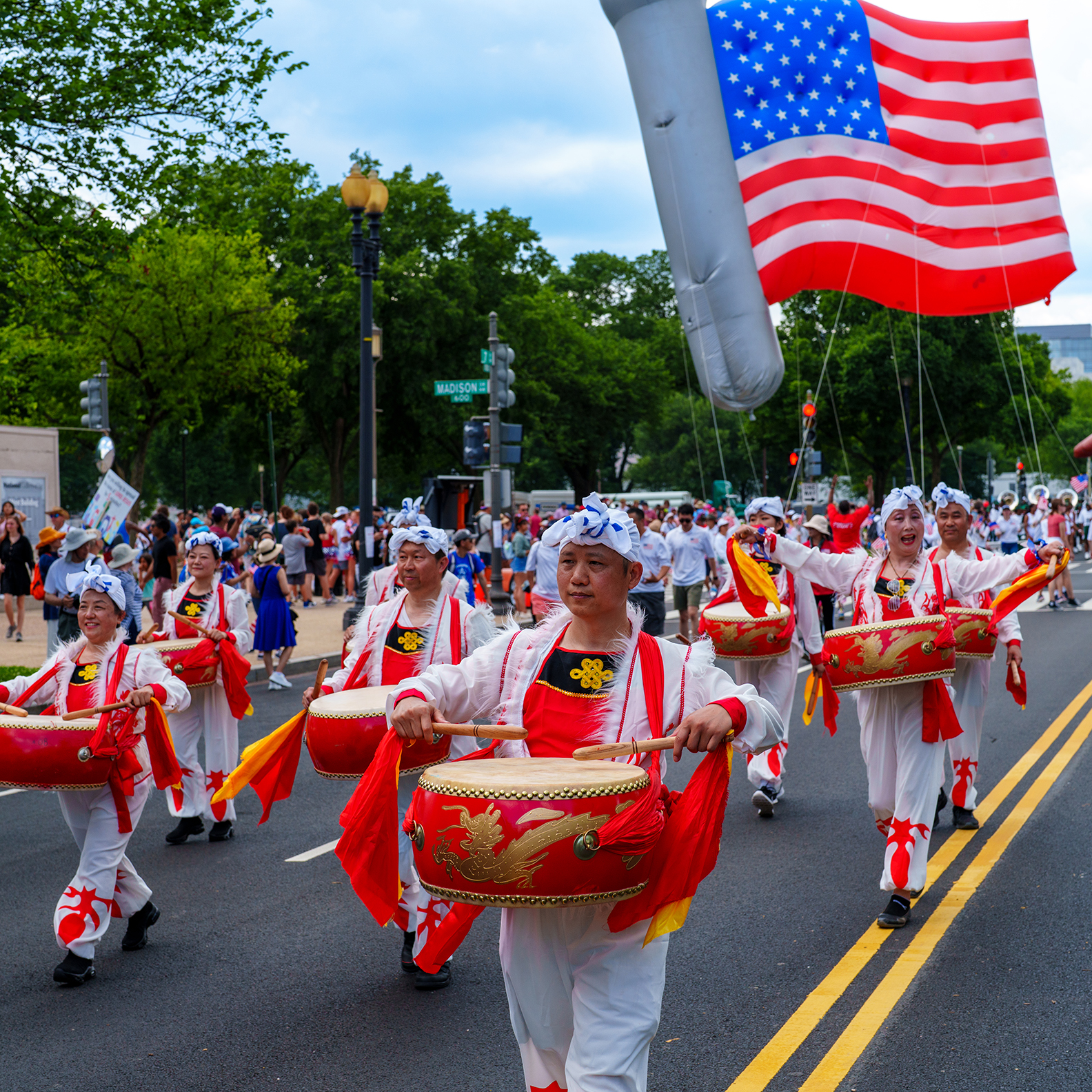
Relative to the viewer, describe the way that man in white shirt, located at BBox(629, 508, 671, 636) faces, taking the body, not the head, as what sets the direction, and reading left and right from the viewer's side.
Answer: facing the viewer and to the left of the viewer

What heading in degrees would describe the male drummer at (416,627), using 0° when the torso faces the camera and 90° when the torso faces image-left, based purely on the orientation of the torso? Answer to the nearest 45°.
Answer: approximately 45°

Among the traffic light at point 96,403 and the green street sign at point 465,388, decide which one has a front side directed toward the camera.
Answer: the green street sign

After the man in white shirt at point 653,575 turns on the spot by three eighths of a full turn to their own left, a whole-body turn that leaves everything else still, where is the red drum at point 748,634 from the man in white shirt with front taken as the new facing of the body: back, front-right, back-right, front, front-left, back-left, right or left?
right

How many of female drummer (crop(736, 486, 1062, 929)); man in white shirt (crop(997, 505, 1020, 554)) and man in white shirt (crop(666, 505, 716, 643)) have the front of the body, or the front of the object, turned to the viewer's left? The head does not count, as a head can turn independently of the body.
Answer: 0

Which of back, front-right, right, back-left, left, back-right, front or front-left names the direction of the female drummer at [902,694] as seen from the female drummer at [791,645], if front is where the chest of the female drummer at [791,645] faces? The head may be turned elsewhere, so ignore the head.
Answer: front-left

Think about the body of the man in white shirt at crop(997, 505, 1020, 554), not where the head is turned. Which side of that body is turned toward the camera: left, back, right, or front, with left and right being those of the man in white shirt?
front

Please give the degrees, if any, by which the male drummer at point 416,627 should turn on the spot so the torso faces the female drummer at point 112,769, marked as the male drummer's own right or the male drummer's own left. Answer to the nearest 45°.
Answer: approximately 45° to the male drummer's own right

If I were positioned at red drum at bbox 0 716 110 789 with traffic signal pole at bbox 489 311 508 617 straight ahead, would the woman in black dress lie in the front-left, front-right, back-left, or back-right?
front-left

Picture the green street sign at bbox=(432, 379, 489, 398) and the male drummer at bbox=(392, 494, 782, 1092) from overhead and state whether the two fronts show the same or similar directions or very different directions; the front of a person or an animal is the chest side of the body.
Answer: same or similar directions

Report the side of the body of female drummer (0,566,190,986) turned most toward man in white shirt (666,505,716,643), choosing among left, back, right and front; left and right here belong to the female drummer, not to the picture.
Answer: back

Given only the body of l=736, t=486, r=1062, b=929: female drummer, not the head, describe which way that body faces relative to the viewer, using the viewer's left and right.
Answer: facing the viewer

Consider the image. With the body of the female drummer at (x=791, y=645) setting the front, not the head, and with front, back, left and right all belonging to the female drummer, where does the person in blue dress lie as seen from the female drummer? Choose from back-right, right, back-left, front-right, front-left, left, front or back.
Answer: right

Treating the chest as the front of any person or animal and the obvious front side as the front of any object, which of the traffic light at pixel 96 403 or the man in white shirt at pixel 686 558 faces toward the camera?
the man in white shirt

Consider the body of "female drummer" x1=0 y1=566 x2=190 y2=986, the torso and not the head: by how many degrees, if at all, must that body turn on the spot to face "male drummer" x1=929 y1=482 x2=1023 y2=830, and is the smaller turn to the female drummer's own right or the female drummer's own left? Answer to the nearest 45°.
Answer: approximately 135° to the female drummer's own left

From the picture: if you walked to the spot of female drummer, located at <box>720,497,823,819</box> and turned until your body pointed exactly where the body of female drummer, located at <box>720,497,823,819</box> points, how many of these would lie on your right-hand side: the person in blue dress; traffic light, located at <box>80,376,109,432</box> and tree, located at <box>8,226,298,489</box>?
3
